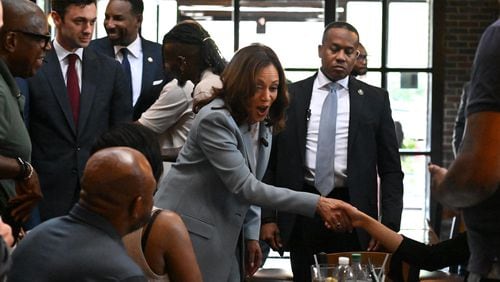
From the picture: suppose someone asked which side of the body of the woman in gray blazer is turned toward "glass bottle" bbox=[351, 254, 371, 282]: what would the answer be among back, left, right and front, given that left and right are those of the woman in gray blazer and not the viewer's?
front

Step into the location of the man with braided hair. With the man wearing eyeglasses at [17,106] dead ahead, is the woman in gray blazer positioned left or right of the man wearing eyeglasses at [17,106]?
left

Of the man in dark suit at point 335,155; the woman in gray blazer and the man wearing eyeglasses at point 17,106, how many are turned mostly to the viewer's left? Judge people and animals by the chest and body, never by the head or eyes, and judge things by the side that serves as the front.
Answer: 0

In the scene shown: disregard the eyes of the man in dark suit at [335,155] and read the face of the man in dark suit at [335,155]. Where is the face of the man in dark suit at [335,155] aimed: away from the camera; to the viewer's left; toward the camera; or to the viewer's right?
toward the camera

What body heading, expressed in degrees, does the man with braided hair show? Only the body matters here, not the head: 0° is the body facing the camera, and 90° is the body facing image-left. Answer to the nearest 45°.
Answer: approximately 90°

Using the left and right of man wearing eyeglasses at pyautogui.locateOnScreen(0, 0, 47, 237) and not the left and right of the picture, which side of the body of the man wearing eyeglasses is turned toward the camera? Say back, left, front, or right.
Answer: right

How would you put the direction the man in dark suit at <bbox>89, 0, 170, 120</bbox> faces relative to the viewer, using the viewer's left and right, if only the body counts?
facing the viewer and to the left of the viewer

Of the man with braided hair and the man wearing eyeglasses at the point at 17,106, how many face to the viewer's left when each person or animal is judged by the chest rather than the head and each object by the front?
1

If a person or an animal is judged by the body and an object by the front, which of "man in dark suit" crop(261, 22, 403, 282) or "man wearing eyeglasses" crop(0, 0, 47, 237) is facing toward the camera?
the man in dark suit

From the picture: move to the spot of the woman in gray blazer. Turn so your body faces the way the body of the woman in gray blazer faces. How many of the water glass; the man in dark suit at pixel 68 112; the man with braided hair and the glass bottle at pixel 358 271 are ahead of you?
2

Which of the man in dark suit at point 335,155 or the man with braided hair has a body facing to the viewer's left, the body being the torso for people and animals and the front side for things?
the man with braided hair

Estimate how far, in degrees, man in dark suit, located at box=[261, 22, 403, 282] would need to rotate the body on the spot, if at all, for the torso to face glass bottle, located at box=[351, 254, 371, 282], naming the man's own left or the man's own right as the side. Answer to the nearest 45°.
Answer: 0° — they already face it

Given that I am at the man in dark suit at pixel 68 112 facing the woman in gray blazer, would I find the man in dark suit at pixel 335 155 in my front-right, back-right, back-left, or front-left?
front-left

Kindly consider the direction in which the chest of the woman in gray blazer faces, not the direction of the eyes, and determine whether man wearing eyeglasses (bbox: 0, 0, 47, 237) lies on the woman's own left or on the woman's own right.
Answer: on the woman's own right

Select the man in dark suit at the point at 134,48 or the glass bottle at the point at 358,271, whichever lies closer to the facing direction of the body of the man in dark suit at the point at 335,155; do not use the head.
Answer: the glass bottle

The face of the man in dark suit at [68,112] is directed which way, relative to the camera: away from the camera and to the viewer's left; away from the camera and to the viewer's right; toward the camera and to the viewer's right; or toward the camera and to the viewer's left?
toward the camera and to the viewer's right

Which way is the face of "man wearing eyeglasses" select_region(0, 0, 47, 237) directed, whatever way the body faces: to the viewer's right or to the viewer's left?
to the viewer's right

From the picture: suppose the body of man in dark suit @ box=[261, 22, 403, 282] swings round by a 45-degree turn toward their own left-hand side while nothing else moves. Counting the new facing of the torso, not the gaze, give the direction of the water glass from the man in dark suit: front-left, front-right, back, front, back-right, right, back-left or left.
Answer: front-right

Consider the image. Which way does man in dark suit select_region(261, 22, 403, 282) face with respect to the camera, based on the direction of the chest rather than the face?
toward the camera

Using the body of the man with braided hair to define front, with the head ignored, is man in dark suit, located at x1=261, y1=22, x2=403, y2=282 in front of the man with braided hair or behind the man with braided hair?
behind

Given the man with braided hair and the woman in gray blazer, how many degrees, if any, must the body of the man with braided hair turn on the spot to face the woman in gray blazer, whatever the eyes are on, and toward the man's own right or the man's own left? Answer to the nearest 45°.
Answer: approximately 90° to the man's own left
